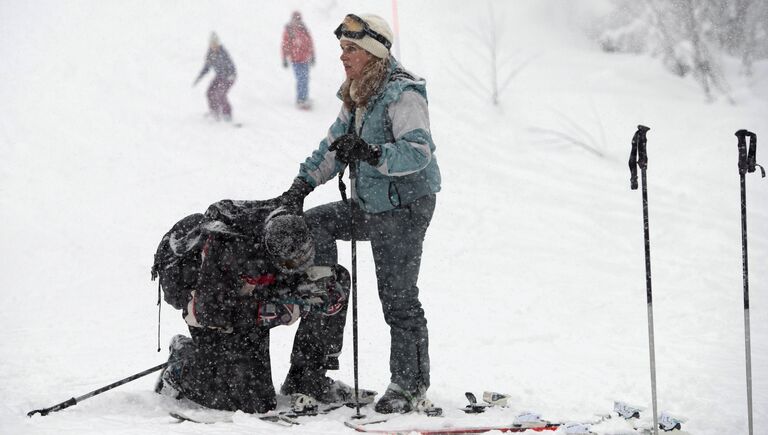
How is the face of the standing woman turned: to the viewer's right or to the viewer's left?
to the viewer's left

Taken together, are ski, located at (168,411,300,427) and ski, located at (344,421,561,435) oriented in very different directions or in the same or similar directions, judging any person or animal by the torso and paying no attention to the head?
same or similar directions

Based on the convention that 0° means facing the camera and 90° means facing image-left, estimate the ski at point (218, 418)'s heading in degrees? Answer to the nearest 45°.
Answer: approximately 90°

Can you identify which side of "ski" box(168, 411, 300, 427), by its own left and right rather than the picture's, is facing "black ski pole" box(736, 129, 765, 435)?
back

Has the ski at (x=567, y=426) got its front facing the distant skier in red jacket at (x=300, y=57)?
no

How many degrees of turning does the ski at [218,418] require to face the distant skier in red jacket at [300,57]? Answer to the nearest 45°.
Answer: approximately 90° to its right

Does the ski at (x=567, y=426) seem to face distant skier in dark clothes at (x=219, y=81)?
no
